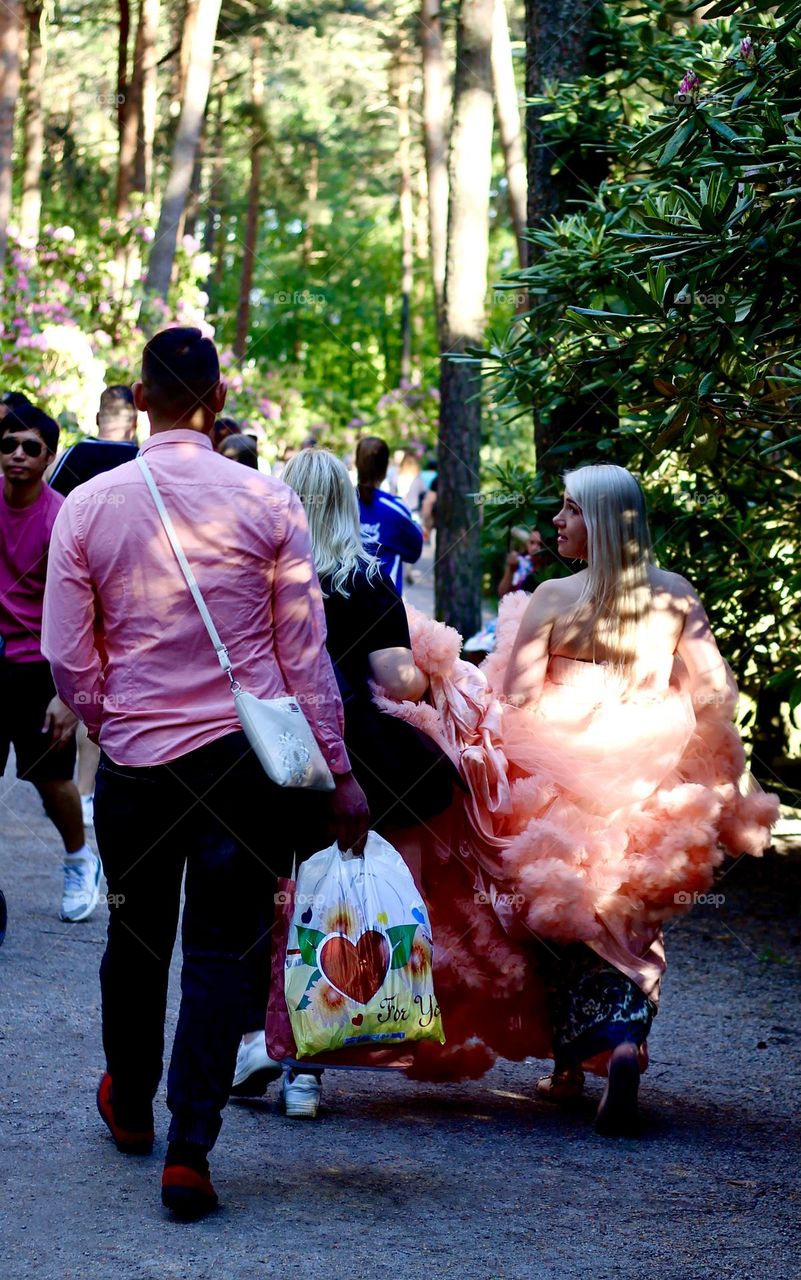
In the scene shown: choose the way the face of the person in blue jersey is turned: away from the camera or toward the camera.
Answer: away from the camera

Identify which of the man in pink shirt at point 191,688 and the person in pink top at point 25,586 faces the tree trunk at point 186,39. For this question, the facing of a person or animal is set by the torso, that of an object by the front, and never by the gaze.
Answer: the man in pink shirt

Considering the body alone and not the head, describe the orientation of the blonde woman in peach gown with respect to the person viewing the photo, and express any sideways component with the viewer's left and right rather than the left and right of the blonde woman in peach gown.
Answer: facing away from the viewer

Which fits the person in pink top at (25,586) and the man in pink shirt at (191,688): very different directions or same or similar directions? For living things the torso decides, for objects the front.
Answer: very different directions

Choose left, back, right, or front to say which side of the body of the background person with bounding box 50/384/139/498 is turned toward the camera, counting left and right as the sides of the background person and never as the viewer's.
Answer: back

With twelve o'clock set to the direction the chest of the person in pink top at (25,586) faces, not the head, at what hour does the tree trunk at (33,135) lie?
The tree trunk is roughly at 6 o'clock from the person in pink top.

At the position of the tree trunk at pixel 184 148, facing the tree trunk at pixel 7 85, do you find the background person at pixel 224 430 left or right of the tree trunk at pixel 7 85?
left

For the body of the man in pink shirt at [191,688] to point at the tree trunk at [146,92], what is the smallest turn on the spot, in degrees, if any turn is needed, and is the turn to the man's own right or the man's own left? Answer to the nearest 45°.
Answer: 0° — they already face it

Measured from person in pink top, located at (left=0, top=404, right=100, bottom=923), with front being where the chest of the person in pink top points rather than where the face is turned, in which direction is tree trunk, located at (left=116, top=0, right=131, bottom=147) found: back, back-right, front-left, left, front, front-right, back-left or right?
back

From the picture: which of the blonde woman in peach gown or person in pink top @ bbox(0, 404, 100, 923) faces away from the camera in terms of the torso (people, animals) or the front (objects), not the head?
the blonde woman in peach gown

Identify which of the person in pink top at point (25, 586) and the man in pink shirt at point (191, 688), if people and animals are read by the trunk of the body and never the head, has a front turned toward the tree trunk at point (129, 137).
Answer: the man in pink shirt

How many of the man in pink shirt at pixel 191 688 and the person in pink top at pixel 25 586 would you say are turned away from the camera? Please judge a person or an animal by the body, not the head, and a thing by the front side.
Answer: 1

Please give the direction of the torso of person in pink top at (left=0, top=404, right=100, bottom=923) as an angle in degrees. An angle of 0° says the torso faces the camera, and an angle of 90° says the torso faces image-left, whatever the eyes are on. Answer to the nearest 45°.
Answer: approximately 0°

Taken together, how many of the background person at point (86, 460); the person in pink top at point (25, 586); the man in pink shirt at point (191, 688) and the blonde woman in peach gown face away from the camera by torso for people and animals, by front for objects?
3

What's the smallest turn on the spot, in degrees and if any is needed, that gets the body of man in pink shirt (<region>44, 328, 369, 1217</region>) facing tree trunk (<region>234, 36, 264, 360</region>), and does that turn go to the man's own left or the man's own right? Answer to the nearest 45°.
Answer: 0° — they already face it

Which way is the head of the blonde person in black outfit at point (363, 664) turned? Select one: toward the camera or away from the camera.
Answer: away from the camera

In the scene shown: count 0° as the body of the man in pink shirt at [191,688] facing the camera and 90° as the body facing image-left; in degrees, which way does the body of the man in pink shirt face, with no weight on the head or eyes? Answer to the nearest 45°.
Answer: approximately 180°

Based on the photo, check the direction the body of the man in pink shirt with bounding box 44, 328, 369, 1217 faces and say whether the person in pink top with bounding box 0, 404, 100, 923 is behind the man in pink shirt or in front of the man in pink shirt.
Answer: in front

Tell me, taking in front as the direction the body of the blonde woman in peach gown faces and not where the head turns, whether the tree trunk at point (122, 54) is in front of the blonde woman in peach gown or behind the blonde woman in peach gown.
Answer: in front
